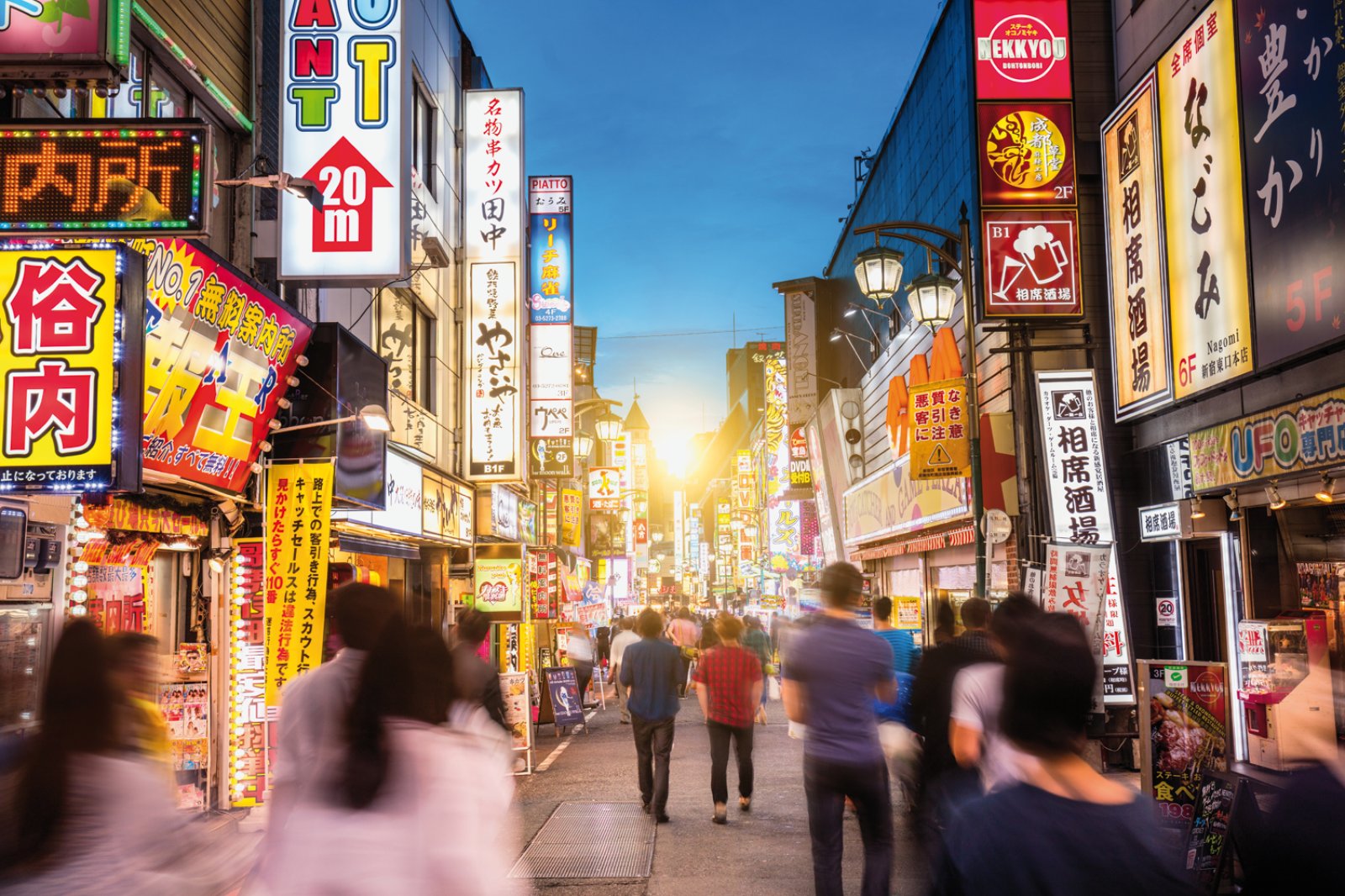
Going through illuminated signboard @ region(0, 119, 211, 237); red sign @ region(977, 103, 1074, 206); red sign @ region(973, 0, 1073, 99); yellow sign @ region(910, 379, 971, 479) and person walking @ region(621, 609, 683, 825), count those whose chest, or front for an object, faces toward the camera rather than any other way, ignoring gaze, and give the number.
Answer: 4

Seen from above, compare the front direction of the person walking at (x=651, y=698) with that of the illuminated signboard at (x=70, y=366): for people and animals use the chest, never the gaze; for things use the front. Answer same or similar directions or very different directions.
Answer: very different directions

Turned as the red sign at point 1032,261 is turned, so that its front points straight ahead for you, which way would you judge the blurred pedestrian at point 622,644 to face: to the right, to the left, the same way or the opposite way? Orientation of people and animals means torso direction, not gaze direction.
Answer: the opposite way

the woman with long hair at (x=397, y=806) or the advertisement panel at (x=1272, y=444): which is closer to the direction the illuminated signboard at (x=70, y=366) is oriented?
the woman with long hair

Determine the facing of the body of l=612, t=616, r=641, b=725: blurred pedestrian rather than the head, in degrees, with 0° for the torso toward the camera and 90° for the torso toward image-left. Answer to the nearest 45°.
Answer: approximately 180°

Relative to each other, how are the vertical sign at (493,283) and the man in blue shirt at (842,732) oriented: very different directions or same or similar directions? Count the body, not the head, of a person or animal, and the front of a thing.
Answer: very different directions

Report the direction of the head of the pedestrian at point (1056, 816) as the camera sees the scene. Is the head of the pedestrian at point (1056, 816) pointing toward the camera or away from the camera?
away from the camera

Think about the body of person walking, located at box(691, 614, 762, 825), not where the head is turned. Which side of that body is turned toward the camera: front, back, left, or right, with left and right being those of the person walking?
back

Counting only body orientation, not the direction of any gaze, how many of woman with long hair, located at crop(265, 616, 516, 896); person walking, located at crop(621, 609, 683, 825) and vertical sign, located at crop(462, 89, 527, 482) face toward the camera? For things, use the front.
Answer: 1

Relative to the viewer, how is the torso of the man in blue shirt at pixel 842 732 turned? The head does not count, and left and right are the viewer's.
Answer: facing away from the viewer
